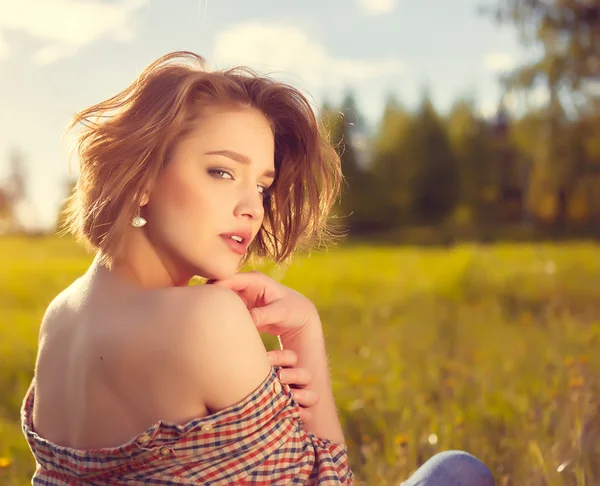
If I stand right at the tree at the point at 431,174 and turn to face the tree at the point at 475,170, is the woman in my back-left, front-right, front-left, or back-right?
back-right

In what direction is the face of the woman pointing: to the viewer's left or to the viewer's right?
to the viewer's right

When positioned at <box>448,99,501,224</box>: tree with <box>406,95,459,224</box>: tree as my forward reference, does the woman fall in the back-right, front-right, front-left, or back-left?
front-left

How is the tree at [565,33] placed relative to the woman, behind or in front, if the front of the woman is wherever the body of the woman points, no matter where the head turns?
in front

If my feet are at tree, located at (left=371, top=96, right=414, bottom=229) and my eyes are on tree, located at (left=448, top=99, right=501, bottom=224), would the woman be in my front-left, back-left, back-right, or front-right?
back-right

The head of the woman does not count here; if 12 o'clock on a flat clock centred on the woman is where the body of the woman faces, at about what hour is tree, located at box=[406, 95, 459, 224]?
The tree is roughly at 11 o'clock from the woman.

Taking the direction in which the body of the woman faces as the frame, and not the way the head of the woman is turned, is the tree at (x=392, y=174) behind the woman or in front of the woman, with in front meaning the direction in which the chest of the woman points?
in front

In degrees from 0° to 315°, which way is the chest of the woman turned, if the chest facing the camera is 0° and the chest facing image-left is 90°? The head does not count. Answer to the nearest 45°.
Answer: approximately 225°
